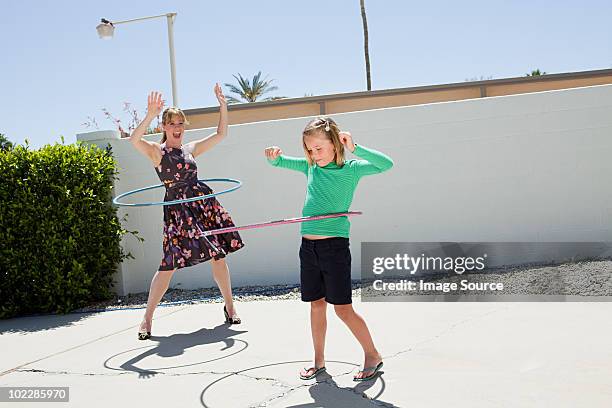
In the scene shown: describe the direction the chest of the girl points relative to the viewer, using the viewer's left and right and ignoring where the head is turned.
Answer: facing the viewer and to the left of the viewer

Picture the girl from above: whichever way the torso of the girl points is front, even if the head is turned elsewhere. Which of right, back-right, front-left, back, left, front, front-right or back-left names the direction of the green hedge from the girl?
right
